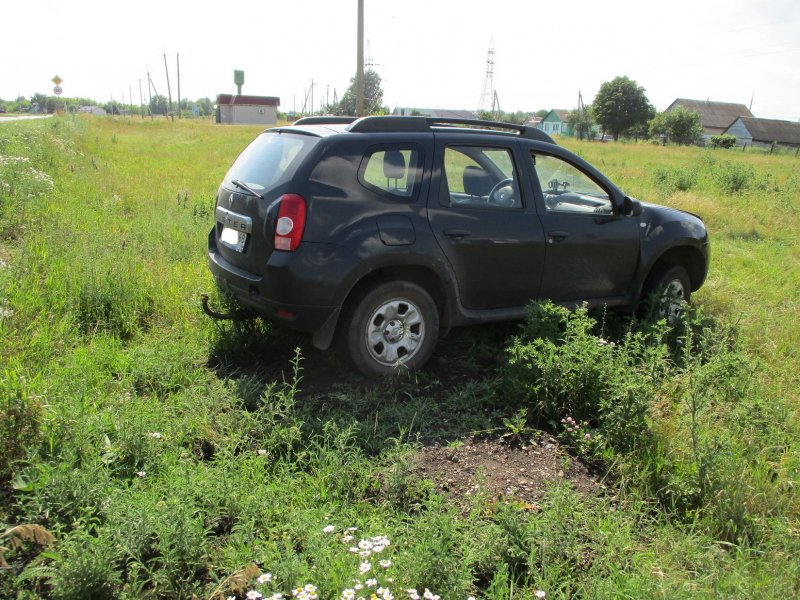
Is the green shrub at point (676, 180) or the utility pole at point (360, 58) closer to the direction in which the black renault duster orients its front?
the green shrub

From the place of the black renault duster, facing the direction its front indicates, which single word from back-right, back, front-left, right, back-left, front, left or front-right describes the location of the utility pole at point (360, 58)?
front-left

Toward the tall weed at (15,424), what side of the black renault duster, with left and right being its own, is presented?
back

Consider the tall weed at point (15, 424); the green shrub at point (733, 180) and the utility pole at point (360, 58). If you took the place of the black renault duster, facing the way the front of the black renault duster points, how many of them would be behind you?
1

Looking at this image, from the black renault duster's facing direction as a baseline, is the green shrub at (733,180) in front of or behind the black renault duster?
in front

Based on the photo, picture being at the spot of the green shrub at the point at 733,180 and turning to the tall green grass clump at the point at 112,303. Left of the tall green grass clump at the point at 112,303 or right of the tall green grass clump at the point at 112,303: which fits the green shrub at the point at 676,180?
right

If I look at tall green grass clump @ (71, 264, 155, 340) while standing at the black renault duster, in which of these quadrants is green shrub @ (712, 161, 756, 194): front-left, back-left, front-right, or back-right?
back-right

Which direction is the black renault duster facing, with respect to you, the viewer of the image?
facing away from the viewer and to the right of the viewer

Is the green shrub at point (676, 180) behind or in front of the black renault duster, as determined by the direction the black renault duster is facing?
in front

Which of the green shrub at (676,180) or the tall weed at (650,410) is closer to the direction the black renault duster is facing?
the green shrub

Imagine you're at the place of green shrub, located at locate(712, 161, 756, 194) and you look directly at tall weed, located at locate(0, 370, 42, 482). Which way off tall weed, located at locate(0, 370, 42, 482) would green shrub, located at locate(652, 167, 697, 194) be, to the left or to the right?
right

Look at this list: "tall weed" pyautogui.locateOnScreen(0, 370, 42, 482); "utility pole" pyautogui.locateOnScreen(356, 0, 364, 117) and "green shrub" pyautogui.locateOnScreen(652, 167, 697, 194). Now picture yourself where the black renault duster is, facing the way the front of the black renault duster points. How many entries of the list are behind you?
1

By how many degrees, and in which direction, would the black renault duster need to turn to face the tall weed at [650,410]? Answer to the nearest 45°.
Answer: approximately 90° to its right

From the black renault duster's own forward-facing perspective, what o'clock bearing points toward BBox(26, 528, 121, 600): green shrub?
The green shrub is roughly at 5 o'clock from the black renault duster.

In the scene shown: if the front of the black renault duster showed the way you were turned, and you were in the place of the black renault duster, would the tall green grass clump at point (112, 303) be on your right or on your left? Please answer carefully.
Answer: on your left
